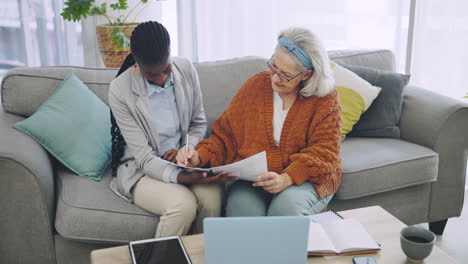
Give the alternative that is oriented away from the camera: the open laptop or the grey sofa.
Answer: the open laptop

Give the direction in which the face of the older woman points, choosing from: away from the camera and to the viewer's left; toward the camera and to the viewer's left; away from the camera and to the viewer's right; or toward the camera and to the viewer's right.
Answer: toward the camera and to the viewer's left

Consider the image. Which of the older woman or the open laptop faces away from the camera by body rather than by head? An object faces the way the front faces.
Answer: the open laptop

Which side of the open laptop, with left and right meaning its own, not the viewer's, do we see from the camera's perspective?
back

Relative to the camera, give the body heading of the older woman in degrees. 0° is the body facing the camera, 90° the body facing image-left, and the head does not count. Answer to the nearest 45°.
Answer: approximately 45°

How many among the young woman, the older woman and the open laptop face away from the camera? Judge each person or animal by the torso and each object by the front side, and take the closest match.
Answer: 1

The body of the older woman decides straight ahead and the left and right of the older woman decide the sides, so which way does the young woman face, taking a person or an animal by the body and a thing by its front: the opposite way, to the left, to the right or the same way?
to the left

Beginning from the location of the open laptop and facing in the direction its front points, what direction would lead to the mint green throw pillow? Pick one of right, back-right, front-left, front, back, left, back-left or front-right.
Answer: front-left

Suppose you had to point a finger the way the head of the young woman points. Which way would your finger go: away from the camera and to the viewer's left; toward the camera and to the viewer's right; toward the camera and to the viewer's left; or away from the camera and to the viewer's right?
toward the camera and to the viewer's right

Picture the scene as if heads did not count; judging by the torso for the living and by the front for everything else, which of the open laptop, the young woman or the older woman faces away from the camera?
the open laptop

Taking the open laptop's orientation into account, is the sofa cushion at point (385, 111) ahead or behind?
ahead

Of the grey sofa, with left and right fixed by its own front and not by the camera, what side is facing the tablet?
front
